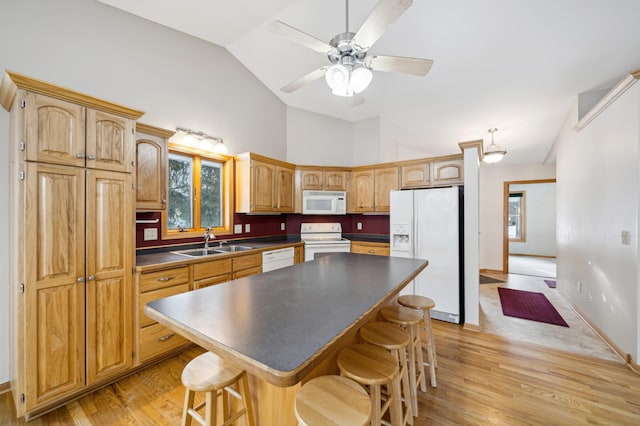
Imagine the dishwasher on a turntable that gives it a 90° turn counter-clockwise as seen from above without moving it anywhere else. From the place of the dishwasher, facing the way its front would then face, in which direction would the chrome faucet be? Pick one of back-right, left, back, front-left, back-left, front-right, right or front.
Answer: back-left

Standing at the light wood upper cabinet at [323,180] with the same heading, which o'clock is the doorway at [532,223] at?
The doorway is roughly at 8 o'clock from the light wood upper cabinet.

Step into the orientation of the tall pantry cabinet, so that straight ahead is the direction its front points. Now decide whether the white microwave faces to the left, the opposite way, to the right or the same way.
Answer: to the right

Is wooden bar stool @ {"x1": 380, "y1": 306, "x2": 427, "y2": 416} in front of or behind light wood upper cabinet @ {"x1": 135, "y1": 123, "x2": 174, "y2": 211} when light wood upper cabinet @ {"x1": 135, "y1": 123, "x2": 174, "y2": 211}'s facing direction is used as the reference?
in front

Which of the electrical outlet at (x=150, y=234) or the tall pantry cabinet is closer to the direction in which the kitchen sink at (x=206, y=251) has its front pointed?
the tall pantry cabinet

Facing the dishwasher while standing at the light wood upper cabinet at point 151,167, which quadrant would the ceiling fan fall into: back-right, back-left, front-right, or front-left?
front-right

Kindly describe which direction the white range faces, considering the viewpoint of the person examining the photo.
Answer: facing the viewer

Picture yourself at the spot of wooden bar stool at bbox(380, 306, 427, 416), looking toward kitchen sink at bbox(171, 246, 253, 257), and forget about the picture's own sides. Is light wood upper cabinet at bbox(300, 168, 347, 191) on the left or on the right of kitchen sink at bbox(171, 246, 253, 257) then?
right

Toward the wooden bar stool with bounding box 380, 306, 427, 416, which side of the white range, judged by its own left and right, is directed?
front

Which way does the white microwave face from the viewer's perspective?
toward the camera

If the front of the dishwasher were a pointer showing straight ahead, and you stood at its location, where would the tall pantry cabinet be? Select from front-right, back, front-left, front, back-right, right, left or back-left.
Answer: right

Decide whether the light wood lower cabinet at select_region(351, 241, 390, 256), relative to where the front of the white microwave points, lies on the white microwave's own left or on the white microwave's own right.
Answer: on the white microwave's own left

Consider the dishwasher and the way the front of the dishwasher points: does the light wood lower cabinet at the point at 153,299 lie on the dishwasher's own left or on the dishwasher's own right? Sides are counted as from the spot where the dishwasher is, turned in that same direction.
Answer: on the dishwasher's own right

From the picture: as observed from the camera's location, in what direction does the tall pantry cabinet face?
facing the viewer and to the right of the viewer
